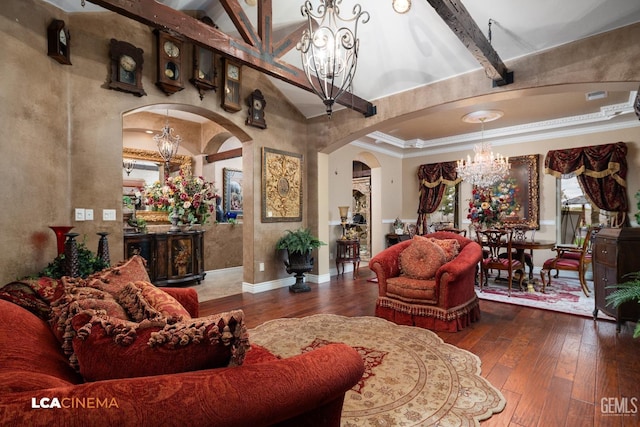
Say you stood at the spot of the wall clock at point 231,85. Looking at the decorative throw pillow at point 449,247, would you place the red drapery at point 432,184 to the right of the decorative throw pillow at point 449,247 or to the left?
left

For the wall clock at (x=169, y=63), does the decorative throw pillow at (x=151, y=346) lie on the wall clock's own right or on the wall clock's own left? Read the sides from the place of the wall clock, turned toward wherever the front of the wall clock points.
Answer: on the wall clock's own right

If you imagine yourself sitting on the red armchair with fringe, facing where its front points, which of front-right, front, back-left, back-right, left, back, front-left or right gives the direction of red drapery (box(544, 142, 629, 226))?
back

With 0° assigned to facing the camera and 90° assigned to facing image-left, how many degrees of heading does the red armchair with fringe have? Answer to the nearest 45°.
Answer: approximately 45°

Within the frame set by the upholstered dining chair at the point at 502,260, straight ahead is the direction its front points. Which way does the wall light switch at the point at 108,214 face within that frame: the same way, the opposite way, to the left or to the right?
to the right

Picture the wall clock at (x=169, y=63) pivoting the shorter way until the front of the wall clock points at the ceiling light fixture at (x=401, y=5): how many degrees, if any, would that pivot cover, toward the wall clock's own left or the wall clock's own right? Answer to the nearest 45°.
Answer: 0° — it already faces it

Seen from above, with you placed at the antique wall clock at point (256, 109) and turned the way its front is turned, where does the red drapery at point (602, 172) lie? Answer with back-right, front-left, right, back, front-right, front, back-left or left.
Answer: front-left

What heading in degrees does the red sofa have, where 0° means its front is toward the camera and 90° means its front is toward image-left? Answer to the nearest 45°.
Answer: approximately 270°

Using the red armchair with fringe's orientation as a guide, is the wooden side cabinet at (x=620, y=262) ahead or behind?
behind

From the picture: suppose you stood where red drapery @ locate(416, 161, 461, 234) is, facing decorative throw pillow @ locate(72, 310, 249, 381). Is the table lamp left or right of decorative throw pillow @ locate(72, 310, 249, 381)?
right

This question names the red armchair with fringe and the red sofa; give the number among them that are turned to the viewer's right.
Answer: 1

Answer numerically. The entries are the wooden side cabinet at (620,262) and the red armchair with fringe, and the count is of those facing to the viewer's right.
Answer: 0

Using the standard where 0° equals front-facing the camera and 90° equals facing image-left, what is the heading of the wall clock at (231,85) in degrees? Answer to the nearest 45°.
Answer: approximately 315°

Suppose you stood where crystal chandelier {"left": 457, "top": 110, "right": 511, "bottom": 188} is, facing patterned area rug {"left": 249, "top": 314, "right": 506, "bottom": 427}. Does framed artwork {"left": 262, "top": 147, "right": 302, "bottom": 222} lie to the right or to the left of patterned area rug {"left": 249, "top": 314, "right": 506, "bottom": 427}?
right

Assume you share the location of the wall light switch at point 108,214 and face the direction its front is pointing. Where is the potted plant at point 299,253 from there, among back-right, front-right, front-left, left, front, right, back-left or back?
left

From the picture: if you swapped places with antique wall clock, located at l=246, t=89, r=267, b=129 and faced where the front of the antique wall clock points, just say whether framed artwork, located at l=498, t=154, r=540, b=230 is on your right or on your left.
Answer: on your left
